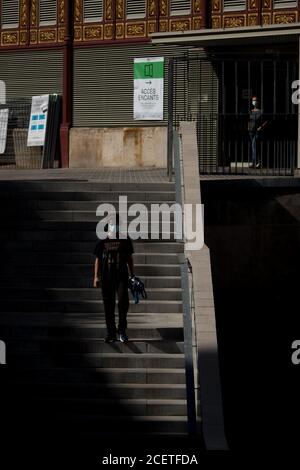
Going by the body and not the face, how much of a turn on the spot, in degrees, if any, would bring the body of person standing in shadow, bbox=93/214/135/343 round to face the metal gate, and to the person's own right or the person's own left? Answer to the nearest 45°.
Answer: approximately 180°

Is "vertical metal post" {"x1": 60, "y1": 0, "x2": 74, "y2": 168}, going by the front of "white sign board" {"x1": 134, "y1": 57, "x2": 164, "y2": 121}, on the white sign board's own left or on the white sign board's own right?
on the white sign board's own right

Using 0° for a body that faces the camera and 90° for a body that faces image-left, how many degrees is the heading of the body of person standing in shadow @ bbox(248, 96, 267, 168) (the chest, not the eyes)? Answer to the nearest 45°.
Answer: approximately 0°

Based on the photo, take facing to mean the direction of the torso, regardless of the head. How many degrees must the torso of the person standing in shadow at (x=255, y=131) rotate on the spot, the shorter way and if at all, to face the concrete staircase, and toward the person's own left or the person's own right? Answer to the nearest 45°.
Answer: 0° — they already face it

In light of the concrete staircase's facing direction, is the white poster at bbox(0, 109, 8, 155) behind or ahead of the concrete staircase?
behind

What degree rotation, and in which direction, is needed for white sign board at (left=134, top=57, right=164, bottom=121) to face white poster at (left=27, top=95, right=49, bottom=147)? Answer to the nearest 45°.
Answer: approximately 90° to its right

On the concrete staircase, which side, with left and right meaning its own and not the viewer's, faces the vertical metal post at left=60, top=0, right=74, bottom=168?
back

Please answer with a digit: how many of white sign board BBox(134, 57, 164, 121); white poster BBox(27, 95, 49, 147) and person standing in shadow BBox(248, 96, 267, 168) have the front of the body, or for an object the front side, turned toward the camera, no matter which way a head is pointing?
3
